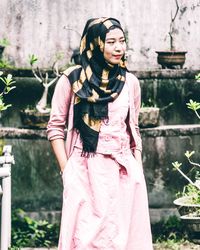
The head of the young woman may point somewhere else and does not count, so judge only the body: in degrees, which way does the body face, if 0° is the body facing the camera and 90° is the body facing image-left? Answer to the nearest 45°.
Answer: approximately 315°

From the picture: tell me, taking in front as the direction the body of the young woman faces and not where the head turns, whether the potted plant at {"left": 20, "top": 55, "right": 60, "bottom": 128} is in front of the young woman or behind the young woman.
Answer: behind

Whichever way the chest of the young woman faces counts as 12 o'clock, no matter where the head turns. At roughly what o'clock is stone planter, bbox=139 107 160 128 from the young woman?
The stone planter is roughly at 8 o'clock from the young woman.

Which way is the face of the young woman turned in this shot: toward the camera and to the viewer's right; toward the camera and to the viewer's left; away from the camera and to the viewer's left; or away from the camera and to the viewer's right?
toward the camera and to the viewer's right

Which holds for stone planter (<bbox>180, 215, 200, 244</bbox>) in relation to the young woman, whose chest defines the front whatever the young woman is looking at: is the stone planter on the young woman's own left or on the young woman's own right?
on the young woman's own left
